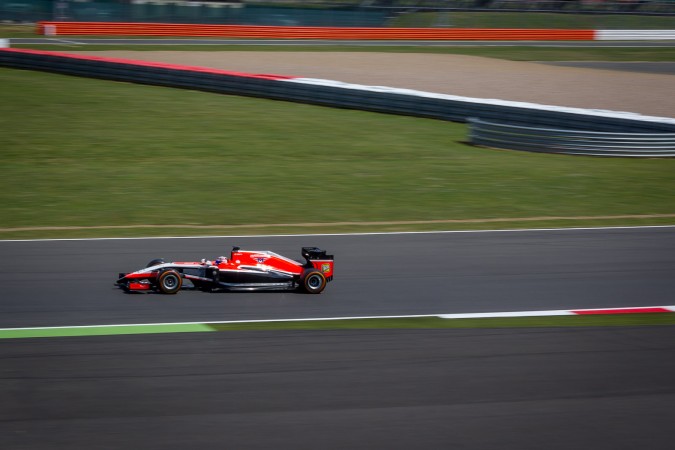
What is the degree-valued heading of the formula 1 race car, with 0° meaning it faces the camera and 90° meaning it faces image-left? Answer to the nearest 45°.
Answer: approximately 90°

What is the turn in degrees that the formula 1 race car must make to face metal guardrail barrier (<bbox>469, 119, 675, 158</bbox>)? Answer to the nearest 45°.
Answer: approximately 135° to its right

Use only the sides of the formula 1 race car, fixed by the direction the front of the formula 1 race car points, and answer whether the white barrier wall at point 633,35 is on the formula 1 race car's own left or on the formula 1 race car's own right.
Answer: on the formula 1 race car's own right

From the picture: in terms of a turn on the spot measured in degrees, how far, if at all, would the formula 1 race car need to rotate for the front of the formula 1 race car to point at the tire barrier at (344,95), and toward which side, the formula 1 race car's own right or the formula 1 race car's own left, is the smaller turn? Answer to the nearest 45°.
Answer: approximately 90° to the formula 1 race car's own right

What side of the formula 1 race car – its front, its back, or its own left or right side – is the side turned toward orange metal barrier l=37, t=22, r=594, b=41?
right
